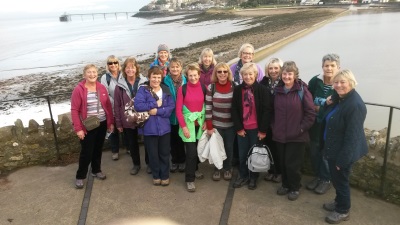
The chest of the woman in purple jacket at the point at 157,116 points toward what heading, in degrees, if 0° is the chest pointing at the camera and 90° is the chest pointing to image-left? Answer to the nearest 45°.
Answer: approximately 0°

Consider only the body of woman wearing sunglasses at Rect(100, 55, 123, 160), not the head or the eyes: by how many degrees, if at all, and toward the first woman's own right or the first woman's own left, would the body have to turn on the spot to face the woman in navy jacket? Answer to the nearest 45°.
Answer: approximately 45° to the first woman's own left

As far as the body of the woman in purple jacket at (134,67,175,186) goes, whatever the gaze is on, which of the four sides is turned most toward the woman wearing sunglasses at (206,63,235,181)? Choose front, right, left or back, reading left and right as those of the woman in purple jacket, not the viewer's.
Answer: left

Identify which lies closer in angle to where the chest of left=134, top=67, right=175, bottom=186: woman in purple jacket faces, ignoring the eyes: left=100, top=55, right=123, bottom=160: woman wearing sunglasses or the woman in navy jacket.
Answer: the woman in navy jacket

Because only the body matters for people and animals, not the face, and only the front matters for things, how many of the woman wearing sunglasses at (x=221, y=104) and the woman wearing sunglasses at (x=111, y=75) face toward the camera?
2

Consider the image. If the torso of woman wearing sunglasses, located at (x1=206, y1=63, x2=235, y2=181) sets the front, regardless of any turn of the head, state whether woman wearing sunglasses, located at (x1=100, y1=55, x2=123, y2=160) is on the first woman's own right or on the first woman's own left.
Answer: on the first woman's own right
